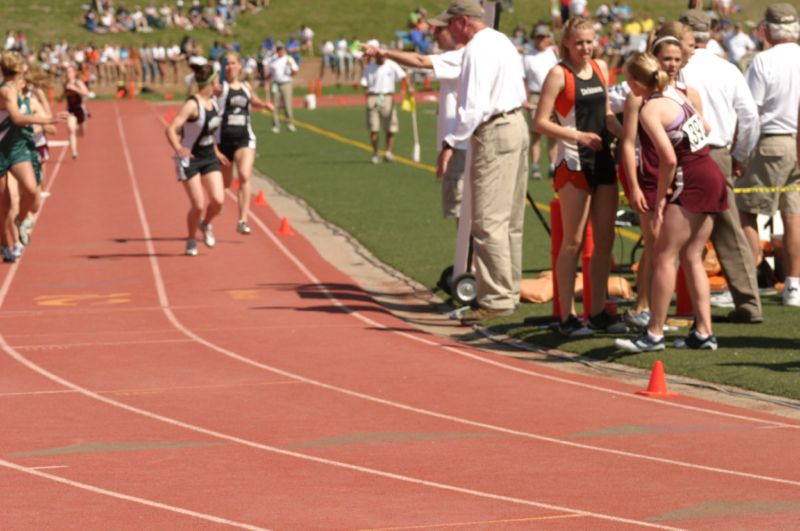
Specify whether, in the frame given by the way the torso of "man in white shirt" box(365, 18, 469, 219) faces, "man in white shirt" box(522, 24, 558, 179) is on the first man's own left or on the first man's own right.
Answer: on the first man's own right

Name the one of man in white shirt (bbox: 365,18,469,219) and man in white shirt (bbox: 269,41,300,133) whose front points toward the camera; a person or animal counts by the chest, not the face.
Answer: man in white shirt (bbox: 269,41,300,133)

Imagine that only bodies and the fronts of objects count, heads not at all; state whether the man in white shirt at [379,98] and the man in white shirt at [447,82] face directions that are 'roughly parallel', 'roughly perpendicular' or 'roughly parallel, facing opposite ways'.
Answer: roughly perpendicular

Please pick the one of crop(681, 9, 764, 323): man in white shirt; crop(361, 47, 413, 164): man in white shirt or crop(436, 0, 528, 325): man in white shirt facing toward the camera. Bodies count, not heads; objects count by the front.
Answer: crop(361, 47, 413, 164): man in white shirt

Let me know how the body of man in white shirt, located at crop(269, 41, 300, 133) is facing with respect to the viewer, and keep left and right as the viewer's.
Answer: facing the viewer

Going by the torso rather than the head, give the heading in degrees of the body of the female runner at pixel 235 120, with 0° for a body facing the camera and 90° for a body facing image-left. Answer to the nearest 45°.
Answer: approximately 0°

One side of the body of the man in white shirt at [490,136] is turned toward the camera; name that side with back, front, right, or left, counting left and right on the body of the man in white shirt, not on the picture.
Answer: left

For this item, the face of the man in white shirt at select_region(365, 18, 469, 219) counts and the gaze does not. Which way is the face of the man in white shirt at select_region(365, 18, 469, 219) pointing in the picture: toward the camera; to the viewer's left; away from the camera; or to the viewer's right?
to the viewer's left

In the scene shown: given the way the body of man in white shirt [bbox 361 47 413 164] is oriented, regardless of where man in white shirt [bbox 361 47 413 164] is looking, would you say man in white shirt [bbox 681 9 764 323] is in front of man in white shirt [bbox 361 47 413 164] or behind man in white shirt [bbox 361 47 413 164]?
in front

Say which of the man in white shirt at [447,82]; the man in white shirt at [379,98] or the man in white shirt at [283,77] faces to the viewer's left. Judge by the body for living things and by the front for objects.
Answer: the man in white shirt at [447,82]

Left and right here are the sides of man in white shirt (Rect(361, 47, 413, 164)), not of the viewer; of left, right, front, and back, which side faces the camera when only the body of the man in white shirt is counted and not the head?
front

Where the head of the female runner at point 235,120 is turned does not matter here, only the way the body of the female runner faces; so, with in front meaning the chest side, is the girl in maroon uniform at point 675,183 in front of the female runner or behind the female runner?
in front

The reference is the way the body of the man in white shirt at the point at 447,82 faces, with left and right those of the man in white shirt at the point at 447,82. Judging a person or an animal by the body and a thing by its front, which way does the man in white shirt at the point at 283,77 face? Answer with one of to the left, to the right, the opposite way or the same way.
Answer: to the left
